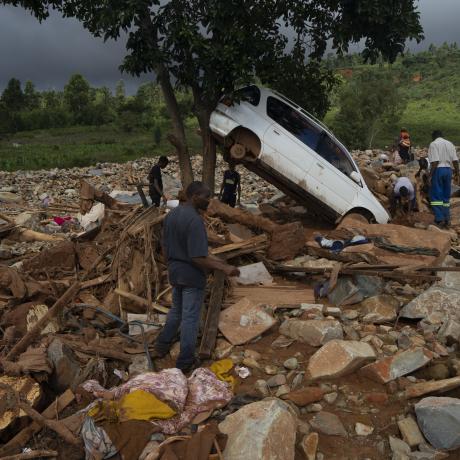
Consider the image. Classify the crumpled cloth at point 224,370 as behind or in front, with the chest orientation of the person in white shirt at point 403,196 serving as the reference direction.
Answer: in front

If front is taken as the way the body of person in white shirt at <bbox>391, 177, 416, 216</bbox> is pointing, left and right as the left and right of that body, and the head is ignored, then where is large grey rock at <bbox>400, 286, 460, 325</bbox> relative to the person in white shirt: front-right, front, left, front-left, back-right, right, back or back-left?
front

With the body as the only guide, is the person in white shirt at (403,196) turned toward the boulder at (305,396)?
yes

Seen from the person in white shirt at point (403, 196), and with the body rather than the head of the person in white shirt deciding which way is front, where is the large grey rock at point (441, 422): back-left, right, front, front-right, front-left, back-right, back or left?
front

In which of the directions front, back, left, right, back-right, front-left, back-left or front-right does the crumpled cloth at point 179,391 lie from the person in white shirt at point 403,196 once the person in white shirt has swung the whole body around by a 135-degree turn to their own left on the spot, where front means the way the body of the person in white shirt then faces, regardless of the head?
back-right

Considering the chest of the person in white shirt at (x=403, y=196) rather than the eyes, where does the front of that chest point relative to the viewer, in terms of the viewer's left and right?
facing the viewer

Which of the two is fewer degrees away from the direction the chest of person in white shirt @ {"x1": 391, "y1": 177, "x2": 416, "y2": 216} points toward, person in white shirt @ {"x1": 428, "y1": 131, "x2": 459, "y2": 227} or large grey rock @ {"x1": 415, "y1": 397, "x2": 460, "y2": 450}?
the large grey rock

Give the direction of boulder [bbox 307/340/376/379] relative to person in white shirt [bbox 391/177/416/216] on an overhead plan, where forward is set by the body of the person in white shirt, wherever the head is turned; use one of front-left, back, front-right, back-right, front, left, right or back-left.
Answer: front

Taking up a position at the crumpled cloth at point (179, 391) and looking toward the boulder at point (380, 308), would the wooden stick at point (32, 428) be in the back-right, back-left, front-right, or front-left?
back-left

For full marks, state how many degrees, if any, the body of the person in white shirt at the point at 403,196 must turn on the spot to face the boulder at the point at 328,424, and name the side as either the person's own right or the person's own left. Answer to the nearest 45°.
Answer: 0° — they already face it

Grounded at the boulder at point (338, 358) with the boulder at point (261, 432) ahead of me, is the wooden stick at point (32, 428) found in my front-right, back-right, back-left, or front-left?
front-right

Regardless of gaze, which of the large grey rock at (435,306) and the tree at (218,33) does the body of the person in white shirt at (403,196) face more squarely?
the large grey rock

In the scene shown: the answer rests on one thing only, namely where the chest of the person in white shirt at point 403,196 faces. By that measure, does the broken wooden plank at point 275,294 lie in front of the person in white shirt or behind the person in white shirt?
in front

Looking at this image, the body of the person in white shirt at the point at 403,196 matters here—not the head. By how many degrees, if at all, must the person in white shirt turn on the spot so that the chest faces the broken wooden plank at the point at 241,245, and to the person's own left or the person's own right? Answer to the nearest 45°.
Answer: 0° — they already face it

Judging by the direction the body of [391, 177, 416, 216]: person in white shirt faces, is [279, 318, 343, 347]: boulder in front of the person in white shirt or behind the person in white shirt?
in front

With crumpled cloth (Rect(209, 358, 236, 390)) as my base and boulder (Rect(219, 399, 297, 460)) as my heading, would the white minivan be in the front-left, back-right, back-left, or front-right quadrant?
back-left
